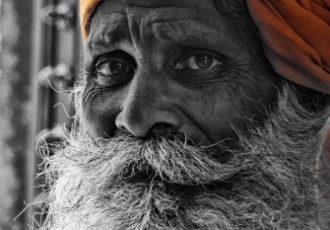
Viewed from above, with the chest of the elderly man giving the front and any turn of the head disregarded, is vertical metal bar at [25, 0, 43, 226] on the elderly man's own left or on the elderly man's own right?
on the elderly man's own right

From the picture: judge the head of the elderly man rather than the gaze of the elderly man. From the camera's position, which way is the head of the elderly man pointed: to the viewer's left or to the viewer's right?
to the viewer's left
